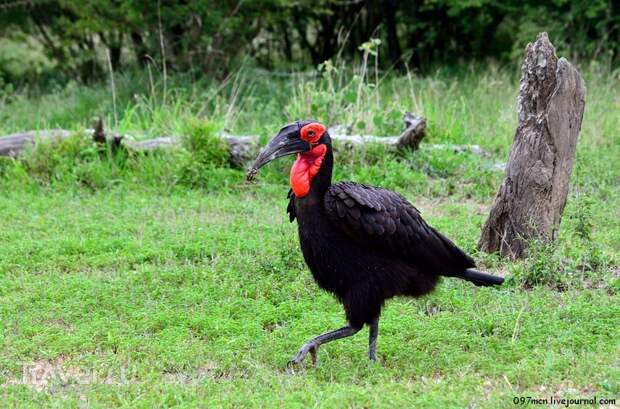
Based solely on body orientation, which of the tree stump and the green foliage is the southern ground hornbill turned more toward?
the green foliage

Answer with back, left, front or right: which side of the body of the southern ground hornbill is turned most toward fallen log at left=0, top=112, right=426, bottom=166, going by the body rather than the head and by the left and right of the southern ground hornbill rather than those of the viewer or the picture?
right

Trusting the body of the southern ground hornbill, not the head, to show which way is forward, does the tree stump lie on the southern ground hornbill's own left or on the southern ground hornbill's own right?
on the southern ground hornbill's own right

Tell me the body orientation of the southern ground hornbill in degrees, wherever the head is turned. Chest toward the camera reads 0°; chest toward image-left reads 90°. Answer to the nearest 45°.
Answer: approximately 90°

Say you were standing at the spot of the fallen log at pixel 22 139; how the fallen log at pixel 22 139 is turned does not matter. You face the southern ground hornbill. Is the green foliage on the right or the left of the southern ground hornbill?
left

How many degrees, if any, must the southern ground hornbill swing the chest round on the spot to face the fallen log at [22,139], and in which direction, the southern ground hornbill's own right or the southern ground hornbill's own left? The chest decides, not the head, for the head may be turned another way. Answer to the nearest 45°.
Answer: approximately 45° to the southern ground hornbill's own right

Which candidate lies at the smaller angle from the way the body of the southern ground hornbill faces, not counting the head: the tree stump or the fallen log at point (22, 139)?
the fallen log
